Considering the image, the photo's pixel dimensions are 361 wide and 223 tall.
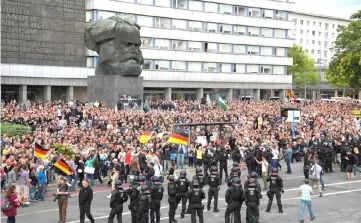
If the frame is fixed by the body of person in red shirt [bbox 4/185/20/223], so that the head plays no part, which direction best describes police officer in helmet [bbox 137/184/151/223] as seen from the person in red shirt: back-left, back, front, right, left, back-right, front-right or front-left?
front-right

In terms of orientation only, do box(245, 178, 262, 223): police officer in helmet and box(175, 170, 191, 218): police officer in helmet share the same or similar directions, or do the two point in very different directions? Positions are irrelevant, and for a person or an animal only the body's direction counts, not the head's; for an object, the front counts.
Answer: same or similar directions

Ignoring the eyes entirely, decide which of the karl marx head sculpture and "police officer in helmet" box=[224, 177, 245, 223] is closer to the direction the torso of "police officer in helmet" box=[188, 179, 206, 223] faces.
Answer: the karl marx head sculpture

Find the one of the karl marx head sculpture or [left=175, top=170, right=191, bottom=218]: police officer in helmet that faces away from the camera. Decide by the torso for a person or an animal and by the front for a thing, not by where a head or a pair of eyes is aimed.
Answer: the police officer in helmet

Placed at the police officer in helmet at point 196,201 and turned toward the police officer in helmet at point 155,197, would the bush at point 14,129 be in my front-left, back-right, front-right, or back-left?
front-right

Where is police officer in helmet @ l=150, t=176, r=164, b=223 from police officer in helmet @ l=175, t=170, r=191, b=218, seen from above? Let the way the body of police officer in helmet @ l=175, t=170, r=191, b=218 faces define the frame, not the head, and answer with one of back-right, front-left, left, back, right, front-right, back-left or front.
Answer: back-left

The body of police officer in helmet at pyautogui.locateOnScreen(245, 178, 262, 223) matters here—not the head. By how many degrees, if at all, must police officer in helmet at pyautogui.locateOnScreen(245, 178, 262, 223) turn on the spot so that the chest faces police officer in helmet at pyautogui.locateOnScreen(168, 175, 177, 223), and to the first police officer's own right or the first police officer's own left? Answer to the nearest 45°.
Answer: approximately 90° to the first police officer's own left

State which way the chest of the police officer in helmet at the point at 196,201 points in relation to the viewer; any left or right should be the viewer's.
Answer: facing away from the viewer

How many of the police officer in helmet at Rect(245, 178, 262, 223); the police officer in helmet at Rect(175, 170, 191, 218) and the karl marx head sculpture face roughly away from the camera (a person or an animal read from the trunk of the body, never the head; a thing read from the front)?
2

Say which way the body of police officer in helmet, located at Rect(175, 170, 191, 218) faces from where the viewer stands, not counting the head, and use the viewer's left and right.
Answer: facing away from the viewer

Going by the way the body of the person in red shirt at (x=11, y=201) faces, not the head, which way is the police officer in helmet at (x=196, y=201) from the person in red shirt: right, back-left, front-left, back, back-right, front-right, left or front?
front-right

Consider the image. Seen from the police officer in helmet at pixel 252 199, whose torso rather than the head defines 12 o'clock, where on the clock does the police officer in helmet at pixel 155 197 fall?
the police officer in helmet at pixel 155 197 is roughly at 9 o'clock from the police officer in helmet at pixel 252 199.

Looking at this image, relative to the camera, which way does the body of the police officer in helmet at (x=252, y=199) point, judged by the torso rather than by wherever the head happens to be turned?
away from the camera

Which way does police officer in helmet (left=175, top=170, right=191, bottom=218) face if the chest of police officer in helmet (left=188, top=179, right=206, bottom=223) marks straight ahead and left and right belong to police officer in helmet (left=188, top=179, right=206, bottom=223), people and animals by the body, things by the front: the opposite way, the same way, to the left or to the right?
the same way

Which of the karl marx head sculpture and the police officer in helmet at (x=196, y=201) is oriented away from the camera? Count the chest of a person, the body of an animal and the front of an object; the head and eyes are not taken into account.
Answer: the police officer in helmet

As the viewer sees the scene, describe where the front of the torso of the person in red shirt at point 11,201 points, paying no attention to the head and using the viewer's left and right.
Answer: facing away from the viewer and to the right of the viewer

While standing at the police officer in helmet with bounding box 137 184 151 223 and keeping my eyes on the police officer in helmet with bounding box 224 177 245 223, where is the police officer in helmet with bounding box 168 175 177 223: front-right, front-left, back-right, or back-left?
front-left

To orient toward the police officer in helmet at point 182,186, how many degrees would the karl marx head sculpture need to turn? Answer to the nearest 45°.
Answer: approximately 45° to its right
